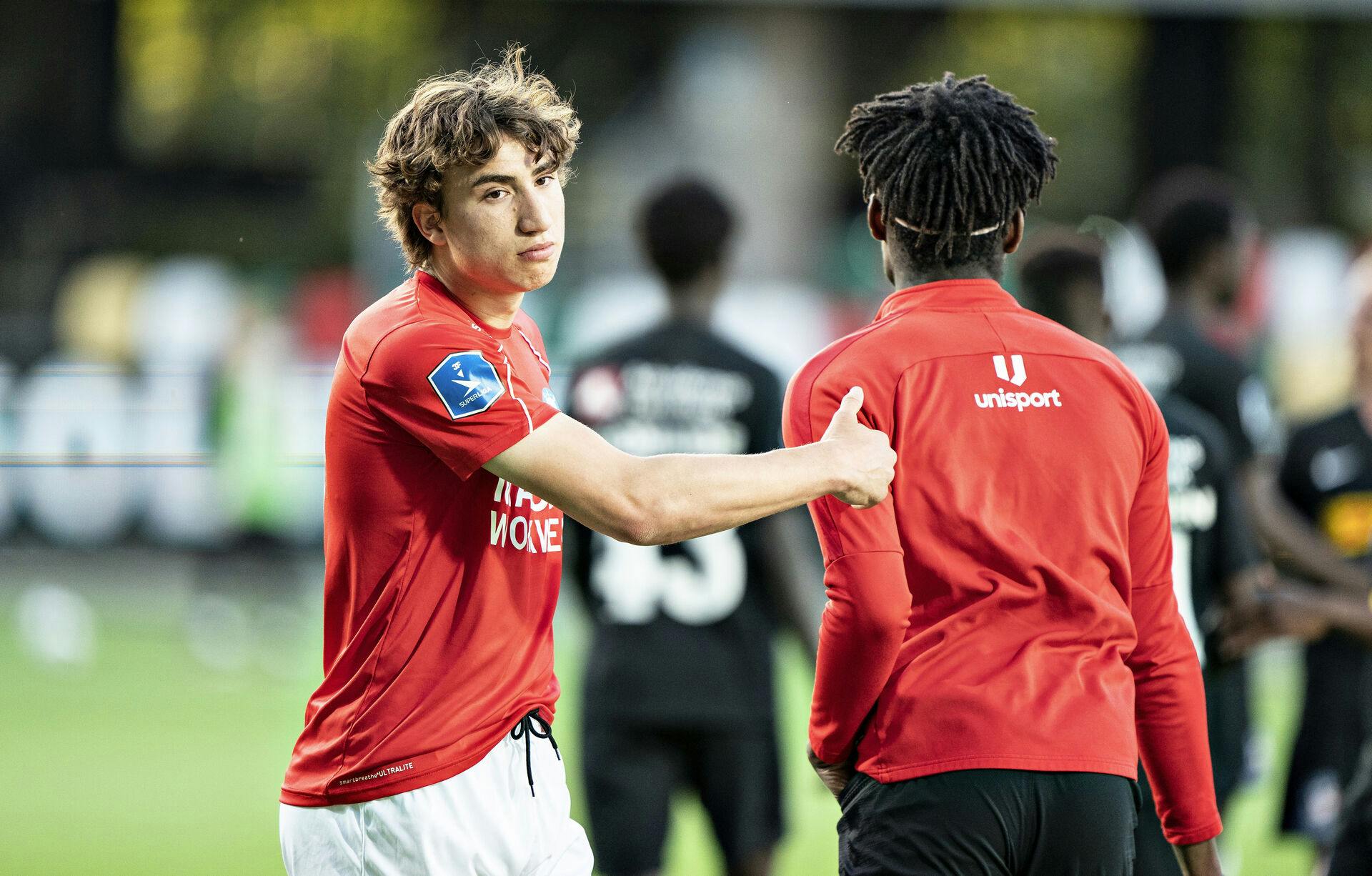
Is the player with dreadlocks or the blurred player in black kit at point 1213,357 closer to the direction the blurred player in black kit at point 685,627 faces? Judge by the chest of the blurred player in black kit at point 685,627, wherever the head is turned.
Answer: the blurred player in black kit

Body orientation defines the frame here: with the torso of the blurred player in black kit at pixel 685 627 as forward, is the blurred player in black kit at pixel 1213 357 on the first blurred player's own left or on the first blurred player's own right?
on the first blurred player's own right

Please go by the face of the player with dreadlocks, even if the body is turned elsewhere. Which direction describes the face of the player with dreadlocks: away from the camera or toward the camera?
away from the camera

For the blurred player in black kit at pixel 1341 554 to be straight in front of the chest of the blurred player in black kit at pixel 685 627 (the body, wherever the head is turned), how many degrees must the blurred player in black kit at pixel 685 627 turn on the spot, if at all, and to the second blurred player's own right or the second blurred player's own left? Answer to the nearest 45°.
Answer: approximately 90° to the second blurred player's own right

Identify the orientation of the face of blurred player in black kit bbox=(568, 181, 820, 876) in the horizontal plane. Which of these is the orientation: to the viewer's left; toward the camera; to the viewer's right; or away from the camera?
away from the camera

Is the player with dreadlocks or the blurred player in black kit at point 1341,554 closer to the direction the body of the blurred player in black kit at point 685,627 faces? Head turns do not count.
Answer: the blurred player in black kit

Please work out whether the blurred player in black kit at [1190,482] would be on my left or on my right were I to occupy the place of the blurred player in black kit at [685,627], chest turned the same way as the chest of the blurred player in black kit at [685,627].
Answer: on my right

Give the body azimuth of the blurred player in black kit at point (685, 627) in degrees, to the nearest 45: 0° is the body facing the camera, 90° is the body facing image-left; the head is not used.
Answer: approximately 180°

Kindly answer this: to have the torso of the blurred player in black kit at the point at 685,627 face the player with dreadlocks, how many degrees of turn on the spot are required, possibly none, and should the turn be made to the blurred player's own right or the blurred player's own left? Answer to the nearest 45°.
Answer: approximately 180°
